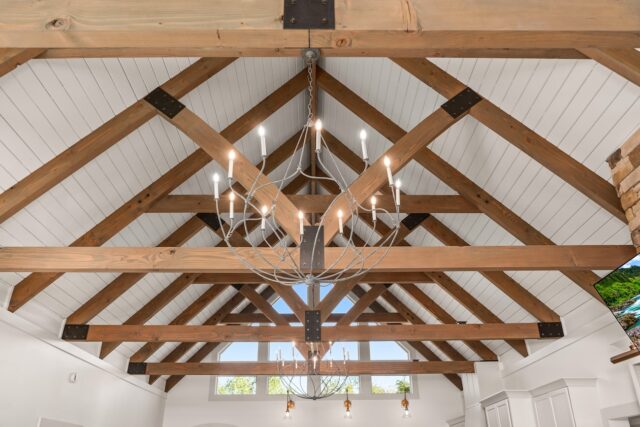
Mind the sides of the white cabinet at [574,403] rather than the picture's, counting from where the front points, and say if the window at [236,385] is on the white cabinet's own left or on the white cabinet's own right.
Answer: on the white cabinet's own right

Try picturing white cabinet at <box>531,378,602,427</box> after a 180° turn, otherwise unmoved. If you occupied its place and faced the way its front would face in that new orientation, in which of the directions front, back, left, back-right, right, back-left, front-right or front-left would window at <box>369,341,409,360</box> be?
left

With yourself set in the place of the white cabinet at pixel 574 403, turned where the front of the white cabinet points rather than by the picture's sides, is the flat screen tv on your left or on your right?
on your left

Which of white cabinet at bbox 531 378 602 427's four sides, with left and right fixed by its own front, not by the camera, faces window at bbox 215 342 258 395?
right

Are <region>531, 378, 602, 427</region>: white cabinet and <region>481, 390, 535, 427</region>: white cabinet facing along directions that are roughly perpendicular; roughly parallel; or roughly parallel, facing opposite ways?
roughly parallel

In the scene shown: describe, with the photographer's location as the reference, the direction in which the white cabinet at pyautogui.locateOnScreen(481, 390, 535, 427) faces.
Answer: facing the viewer and to the left of the viewer

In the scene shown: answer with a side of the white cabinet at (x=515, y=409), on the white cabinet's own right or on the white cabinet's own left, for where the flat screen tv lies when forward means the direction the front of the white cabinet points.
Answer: on the white cabinet's own left

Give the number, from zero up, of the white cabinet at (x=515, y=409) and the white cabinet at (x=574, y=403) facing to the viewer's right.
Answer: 0

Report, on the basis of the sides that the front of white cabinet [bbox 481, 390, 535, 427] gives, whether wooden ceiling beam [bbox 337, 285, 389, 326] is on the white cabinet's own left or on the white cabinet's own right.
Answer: on the white cabinet's own right

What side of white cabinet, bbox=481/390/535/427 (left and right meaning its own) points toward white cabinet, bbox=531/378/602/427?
left

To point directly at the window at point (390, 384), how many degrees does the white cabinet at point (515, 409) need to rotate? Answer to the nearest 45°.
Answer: approximately 90° to its right

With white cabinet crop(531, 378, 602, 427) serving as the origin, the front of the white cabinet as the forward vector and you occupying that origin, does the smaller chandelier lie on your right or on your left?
on your right

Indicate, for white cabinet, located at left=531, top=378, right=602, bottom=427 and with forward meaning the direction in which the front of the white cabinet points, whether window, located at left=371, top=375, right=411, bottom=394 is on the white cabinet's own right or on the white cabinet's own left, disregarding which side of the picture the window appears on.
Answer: on the white cabinet's own right

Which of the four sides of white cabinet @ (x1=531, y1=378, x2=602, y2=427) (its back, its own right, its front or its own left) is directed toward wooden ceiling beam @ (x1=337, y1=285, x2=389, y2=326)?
right

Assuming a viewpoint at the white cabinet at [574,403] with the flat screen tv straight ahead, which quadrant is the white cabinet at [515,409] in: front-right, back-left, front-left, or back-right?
back-right
